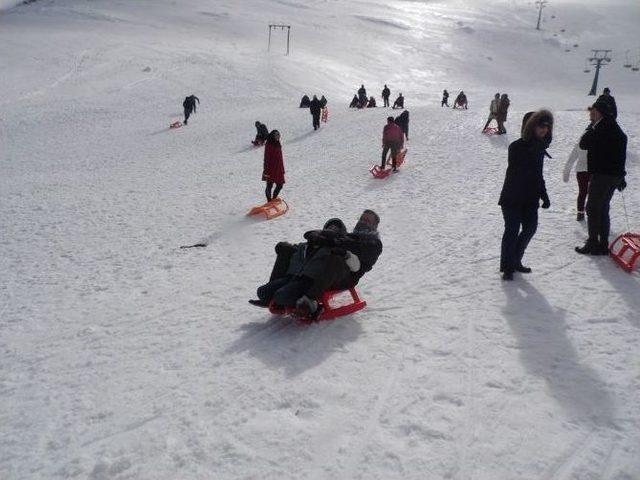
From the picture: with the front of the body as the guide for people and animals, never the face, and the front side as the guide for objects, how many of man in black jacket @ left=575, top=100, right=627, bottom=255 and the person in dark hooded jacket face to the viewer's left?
1

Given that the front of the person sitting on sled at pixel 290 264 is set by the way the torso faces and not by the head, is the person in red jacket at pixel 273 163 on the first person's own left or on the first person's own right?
on the first person's own right

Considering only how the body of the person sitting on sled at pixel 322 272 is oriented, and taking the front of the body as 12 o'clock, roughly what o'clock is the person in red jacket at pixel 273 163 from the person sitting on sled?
The person in red jacket is roughly at 4 o'clock from the person sitting on sled.

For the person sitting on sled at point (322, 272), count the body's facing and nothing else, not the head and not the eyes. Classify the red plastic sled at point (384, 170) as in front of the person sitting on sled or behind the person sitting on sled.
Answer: behind

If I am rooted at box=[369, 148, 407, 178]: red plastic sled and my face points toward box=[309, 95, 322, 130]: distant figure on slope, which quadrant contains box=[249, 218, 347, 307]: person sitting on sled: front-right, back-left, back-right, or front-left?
back-left

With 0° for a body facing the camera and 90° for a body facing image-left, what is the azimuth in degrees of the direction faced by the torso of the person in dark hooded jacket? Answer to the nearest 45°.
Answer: approximately 315°

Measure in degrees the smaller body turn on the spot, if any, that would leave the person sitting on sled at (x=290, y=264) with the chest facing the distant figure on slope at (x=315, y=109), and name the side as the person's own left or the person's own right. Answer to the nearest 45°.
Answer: approximately 135° to the person's own right

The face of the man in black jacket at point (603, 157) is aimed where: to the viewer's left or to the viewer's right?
to the viewer's left

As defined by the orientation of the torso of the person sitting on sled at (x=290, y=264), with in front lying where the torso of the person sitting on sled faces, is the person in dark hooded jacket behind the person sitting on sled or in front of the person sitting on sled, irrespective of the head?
behind
